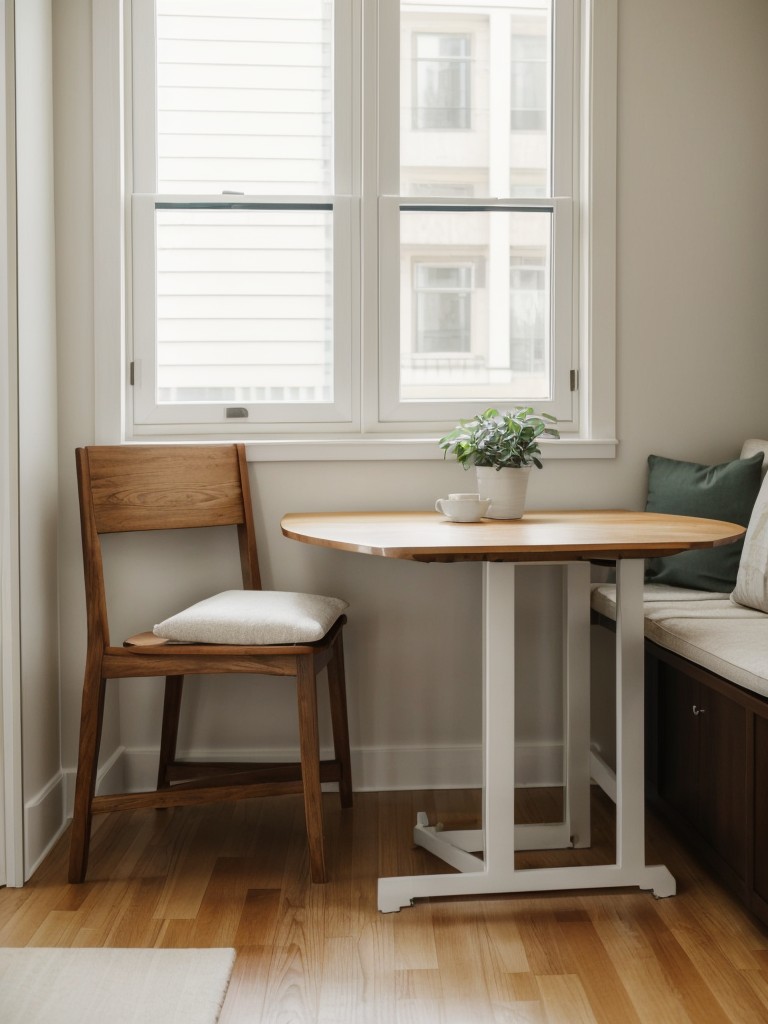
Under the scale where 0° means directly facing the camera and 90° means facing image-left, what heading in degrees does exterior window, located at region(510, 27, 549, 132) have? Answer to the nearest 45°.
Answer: approximately 0°

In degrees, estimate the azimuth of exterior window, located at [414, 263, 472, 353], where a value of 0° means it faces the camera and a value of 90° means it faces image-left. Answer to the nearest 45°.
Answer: approximately 0°
